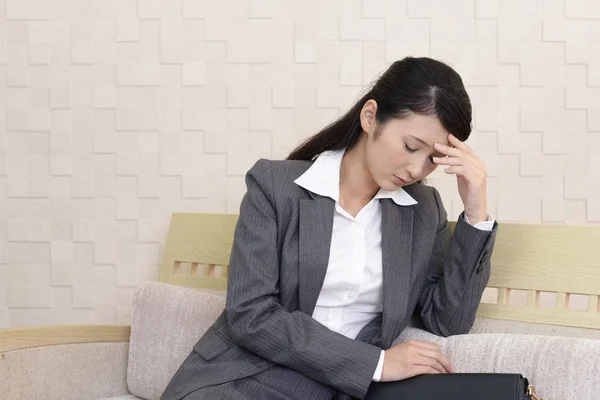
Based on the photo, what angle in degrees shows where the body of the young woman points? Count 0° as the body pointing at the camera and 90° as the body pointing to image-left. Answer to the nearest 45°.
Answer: approximately 315°

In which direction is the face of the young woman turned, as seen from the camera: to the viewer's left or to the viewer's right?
to the viewer's right
